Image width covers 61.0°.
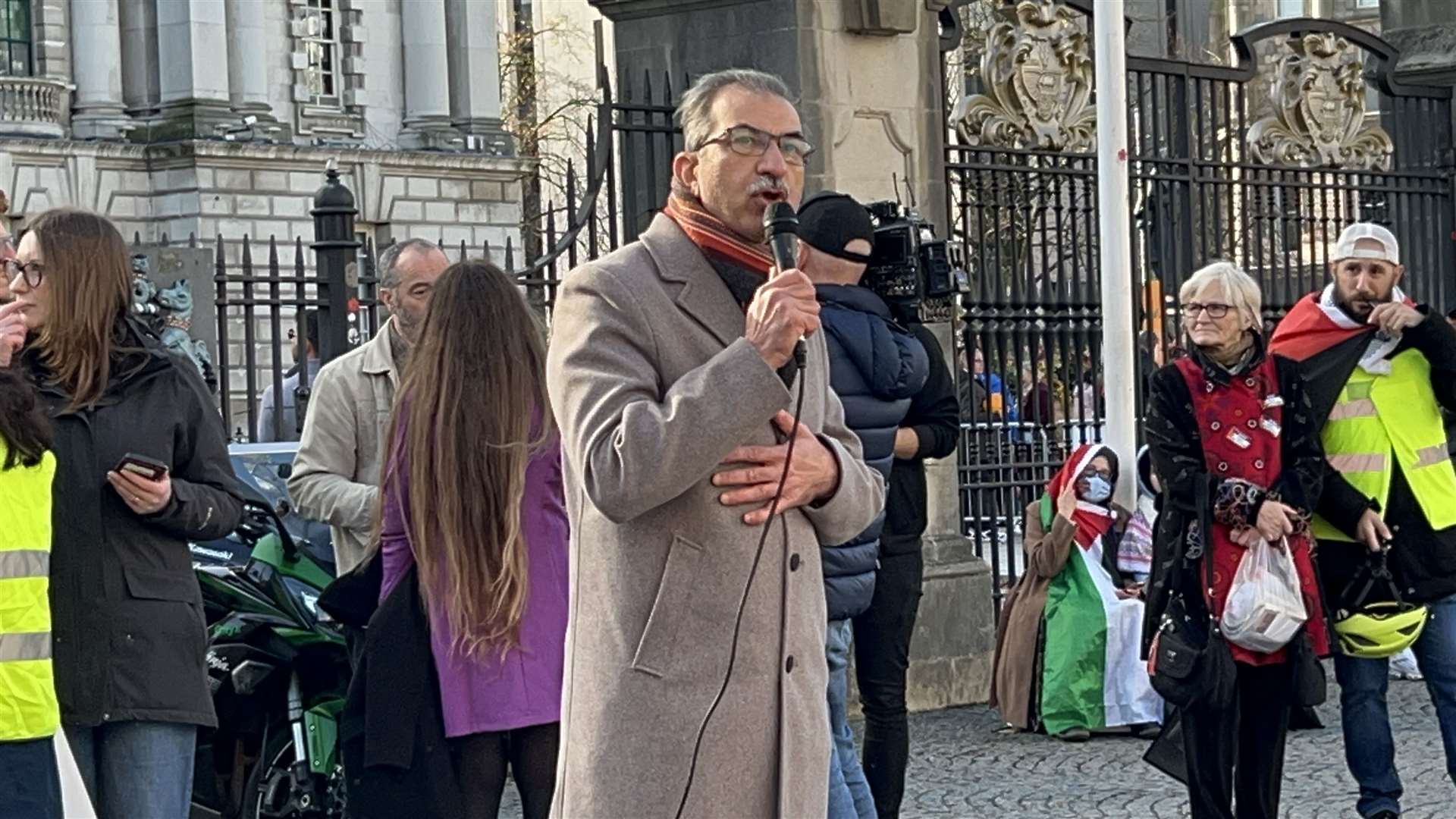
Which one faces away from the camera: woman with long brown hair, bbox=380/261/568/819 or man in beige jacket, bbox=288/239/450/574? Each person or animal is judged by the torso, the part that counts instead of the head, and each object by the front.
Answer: the woman with long brown hair

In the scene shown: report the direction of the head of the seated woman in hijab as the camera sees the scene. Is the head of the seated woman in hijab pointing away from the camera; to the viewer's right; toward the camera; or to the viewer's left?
toward the camera

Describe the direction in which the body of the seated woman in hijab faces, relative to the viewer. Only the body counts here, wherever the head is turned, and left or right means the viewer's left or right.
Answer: facing the viewer and to the right of the viewer

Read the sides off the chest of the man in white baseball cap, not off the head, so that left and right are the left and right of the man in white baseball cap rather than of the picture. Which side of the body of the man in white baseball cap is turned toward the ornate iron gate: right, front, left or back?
back

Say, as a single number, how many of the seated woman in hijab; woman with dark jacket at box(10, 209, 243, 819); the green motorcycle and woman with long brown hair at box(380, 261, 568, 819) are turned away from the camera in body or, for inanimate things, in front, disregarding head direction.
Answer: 1

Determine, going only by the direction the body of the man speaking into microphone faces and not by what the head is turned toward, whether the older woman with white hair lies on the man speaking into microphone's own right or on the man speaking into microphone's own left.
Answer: on the man speaking into microphone's own left

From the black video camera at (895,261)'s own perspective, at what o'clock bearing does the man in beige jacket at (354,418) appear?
The man in beige jacket is roughly at 10 o'clock from the black video camera.

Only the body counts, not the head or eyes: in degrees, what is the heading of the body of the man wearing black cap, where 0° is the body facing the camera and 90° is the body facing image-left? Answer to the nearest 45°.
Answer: approximately 135°

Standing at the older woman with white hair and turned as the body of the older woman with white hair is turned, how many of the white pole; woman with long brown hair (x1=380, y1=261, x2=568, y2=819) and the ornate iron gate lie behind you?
2

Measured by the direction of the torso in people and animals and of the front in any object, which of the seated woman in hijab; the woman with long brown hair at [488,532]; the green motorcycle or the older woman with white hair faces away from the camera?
the woman with long brown hair

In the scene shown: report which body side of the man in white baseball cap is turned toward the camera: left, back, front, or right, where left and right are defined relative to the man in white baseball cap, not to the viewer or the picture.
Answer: front

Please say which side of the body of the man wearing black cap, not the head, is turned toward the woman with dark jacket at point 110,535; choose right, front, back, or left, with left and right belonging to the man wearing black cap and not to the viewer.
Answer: left

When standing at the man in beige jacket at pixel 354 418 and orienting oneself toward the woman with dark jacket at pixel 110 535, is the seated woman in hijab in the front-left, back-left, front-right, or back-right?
back-left

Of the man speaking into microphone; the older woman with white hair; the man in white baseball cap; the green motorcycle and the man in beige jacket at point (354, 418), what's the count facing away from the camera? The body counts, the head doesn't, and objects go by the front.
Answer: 0

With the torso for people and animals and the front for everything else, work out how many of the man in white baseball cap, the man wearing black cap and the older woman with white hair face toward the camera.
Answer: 2
